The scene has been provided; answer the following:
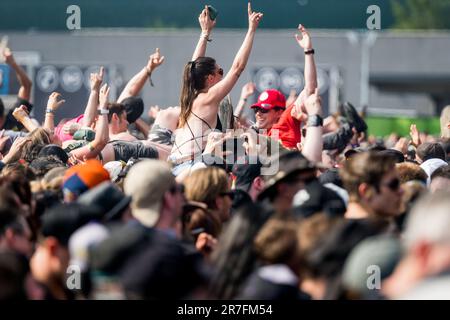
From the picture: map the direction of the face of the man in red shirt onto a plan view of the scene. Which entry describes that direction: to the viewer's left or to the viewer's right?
to the viewer's left

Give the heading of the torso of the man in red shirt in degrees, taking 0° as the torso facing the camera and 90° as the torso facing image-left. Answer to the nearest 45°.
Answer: approximately 45°
